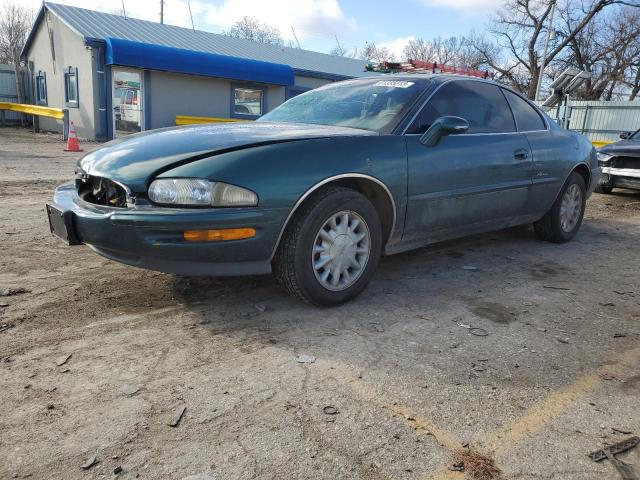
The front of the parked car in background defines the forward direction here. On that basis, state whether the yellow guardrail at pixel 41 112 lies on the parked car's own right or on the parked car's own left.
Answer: on the parked car's own right

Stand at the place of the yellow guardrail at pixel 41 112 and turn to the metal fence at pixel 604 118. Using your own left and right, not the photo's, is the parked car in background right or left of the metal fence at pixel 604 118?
right

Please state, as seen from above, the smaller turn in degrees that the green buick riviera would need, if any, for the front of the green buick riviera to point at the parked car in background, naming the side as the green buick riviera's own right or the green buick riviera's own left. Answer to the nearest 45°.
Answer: approximately 180°

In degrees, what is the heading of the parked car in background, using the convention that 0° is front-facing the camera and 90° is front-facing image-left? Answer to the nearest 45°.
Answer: approximately 45°

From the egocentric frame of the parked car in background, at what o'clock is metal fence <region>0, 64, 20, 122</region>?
The metal fence is roughly at 2 o'clock from the parked car in background.

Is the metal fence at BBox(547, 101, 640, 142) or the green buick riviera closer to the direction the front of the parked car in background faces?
the green buick riviera

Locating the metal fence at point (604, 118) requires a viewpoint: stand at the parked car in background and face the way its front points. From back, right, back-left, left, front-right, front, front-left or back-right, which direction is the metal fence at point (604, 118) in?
back-right

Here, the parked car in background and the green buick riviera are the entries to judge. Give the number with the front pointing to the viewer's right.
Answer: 0

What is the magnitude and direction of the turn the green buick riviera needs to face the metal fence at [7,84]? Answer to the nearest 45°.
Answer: approximately 90° to its right

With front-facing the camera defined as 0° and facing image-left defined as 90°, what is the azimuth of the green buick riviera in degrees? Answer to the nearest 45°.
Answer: approximately 45°

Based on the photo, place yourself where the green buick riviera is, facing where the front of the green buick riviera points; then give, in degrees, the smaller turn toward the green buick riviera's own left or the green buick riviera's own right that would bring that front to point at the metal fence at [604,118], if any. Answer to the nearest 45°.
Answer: approximately 180°
